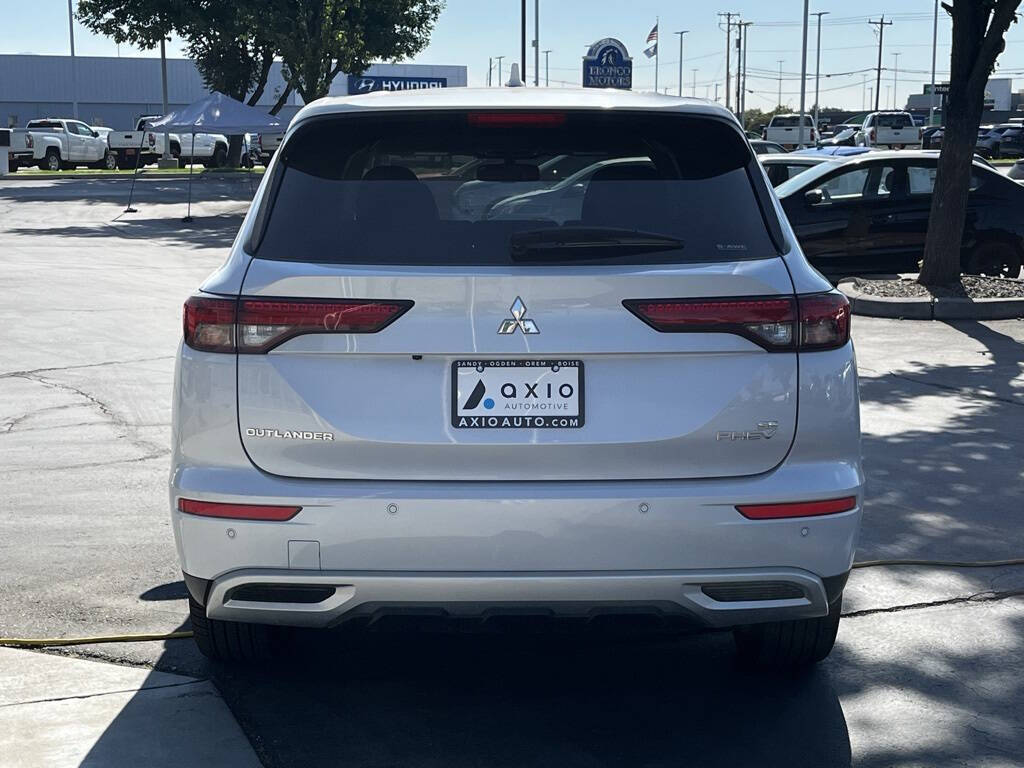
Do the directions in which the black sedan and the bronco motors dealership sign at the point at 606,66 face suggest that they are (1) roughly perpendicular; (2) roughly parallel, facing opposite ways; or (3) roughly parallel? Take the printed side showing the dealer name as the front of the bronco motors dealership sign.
roughly perpendicular

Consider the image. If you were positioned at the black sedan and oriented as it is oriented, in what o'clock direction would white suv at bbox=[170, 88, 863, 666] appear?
The white suv is roughly at 9 o'clock from the black sedan.

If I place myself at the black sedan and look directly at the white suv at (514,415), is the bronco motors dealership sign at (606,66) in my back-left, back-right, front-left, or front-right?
back-right

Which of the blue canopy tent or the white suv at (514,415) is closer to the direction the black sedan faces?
the blue canopy tent

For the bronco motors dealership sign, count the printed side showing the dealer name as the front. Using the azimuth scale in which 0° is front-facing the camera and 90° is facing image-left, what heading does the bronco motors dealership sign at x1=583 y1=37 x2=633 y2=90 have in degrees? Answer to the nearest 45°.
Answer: approximately 0°

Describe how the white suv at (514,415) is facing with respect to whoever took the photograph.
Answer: facing away from the viewer

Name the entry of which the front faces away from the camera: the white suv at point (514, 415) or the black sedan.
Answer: the white suv

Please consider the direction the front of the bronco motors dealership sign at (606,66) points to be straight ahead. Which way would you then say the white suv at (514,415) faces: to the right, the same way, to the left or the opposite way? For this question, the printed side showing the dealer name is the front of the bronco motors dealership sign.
the opposite way

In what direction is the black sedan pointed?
to the viewer's left

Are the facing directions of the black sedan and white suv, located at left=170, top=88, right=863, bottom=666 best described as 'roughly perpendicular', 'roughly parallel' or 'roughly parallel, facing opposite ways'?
roughly perpendicular
